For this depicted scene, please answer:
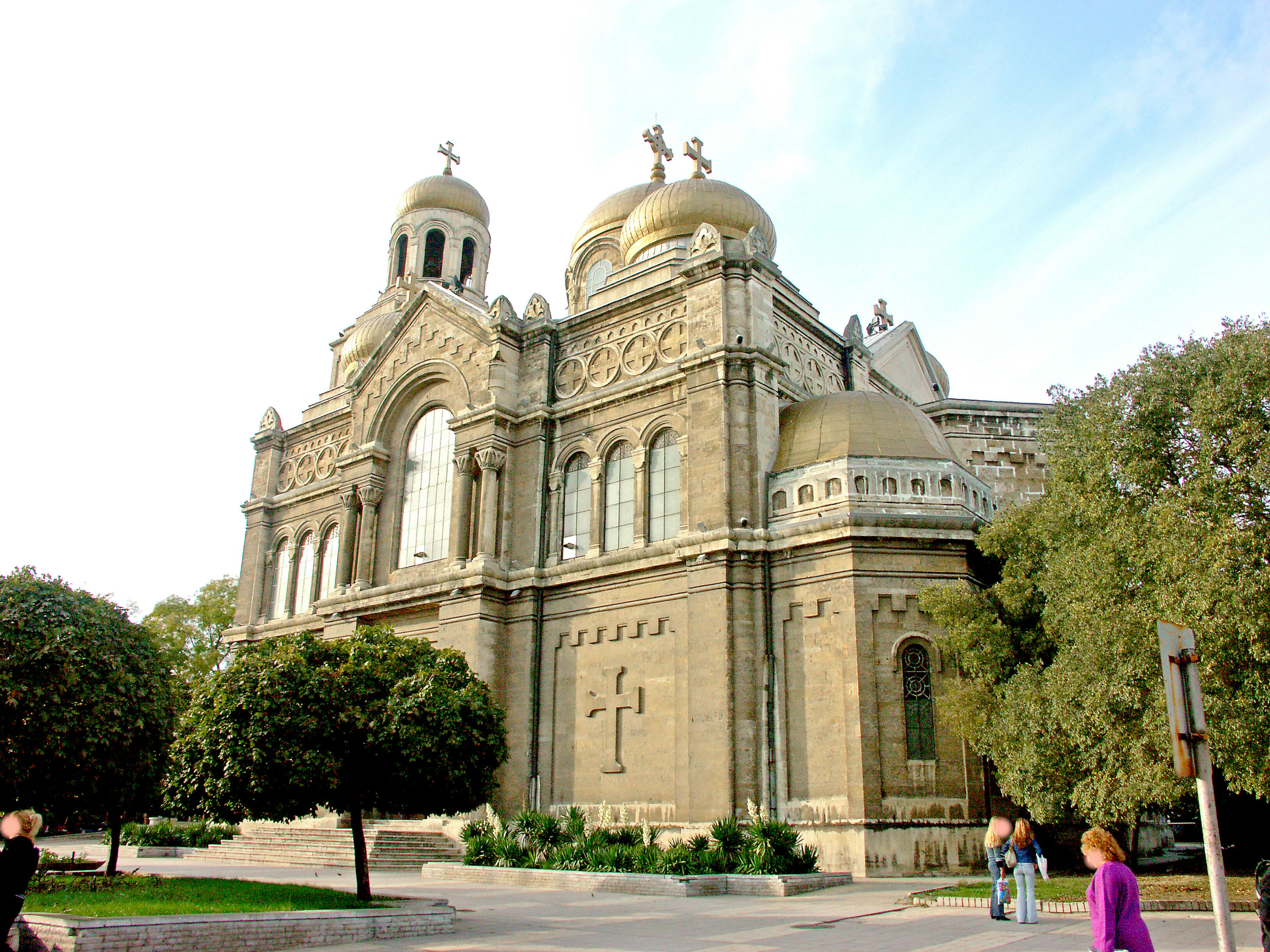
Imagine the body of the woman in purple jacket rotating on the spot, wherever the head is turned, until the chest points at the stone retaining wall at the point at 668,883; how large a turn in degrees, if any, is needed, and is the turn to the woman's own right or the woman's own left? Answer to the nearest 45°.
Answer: approximately 45° to the woman's own right

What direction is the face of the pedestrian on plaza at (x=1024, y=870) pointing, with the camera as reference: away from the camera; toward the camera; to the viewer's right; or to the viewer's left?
away from the camera

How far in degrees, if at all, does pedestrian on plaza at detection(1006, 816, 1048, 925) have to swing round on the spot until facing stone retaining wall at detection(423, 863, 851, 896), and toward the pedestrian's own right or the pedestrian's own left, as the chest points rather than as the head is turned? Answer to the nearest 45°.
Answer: approximately 45° to the pedestrian's own left

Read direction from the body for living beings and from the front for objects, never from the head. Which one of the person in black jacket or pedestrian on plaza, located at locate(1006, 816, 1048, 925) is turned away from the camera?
the pedestrian on plaza

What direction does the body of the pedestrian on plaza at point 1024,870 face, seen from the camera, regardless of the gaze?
away from the camera

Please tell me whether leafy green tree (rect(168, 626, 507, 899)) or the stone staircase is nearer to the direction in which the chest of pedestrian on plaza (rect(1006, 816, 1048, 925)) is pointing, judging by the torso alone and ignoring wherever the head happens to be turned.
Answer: the stone staircase

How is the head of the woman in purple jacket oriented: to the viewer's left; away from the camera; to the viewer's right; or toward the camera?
to the viewer's left

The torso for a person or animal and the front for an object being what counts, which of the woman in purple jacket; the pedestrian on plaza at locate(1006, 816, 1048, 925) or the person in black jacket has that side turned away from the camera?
the pedestrian on plaza

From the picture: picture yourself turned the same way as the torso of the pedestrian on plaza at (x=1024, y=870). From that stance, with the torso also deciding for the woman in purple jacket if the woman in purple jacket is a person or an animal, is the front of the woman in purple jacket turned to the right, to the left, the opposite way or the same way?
to the left

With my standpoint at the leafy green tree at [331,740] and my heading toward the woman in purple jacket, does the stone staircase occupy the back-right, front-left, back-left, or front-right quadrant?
back-left

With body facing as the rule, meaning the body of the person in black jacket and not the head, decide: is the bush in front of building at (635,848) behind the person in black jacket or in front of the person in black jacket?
behind
